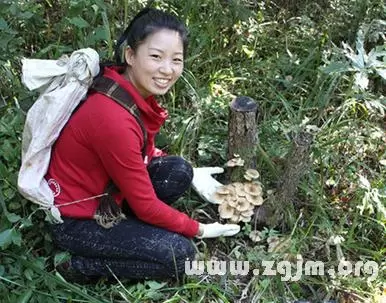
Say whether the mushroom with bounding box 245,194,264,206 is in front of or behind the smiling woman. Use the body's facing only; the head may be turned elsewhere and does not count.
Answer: in front

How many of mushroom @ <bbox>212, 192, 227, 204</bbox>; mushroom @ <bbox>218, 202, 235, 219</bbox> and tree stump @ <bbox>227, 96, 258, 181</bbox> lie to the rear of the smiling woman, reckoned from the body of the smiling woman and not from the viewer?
0

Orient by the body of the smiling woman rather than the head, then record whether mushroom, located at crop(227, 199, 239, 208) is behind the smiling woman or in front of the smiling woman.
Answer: in front

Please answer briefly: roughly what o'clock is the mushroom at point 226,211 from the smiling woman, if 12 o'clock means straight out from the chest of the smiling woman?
The mushroom is roughly at 11 o'clock from the smiling woman.

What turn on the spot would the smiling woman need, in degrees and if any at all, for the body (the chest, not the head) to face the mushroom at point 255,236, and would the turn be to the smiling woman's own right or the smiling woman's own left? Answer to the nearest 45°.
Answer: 0° — they already face it

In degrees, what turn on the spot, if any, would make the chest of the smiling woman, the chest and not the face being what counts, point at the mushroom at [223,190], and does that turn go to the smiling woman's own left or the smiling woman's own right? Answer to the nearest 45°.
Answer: approximately 45° to the smiling woman's own left

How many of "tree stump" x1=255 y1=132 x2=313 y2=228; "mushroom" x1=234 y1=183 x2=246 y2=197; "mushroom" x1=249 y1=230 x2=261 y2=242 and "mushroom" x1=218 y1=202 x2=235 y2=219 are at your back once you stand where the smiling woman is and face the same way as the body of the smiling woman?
0

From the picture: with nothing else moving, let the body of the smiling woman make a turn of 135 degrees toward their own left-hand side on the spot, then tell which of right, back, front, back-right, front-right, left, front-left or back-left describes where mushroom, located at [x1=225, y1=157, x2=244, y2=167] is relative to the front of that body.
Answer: right

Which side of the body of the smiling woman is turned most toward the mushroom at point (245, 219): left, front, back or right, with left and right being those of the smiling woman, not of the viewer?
front

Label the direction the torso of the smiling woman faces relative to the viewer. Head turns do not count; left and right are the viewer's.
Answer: facing to the right of the viewer
